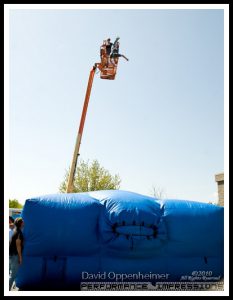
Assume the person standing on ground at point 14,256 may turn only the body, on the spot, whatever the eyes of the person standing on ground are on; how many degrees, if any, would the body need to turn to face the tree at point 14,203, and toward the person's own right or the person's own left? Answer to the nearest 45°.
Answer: approximately 45° to the person's own left

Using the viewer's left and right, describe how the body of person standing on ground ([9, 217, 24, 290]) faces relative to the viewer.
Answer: facing away from the viewer and to the right of the viewer

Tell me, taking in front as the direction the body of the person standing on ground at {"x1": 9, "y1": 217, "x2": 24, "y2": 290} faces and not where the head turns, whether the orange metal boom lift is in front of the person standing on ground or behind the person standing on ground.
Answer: in front

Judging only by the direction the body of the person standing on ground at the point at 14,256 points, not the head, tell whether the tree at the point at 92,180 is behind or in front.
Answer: in front
